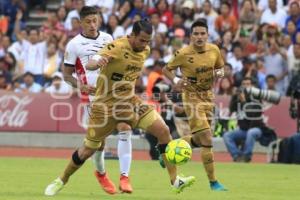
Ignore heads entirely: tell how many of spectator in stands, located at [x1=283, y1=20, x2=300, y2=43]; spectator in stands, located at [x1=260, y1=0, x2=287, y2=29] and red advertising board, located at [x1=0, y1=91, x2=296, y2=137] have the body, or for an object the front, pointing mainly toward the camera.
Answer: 3

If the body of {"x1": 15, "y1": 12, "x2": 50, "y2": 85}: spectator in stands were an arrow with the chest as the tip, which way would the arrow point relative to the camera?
toward the camera

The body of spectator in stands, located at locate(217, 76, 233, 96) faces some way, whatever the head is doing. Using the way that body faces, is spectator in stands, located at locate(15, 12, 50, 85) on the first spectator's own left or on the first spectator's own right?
on the first spectator's own right

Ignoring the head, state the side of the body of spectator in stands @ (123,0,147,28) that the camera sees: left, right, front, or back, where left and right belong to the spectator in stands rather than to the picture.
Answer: front

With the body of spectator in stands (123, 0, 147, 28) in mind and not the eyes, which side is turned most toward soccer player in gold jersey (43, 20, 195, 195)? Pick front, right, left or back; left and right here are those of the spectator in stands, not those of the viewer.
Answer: front

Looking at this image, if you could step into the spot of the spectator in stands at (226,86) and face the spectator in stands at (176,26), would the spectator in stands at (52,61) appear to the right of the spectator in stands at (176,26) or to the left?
left

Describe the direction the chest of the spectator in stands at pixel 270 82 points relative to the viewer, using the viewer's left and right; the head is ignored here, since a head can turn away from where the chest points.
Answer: facing the viewer

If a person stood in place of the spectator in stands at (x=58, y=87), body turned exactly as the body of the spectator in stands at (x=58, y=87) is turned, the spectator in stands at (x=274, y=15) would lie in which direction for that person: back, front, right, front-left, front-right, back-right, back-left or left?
left

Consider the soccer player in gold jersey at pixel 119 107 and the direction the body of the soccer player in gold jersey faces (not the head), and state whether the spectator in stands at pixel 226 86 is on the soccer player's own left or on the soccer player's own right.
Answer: on the soccer player's own left

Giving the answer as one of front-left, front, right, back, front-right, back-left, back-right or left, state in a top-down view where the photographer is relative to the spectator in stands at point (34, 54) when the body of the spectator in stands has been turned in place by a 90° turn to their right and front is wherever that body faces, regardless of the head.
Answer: back-left

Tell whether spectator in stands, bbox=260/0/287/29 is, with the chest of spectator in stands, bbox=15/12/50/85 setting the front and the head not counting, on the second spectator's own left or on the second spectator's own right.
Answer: on the second spectator's own left

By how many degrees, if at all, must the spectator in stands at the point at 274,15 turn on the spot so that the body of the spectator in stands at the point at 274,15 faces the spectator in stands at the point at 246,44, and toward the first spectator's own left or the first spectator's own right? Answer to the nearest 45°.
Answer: approximately 45° to the first spectator's own right

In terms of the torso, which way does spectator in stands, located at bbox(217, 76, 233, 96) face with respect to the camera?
toward the camera
